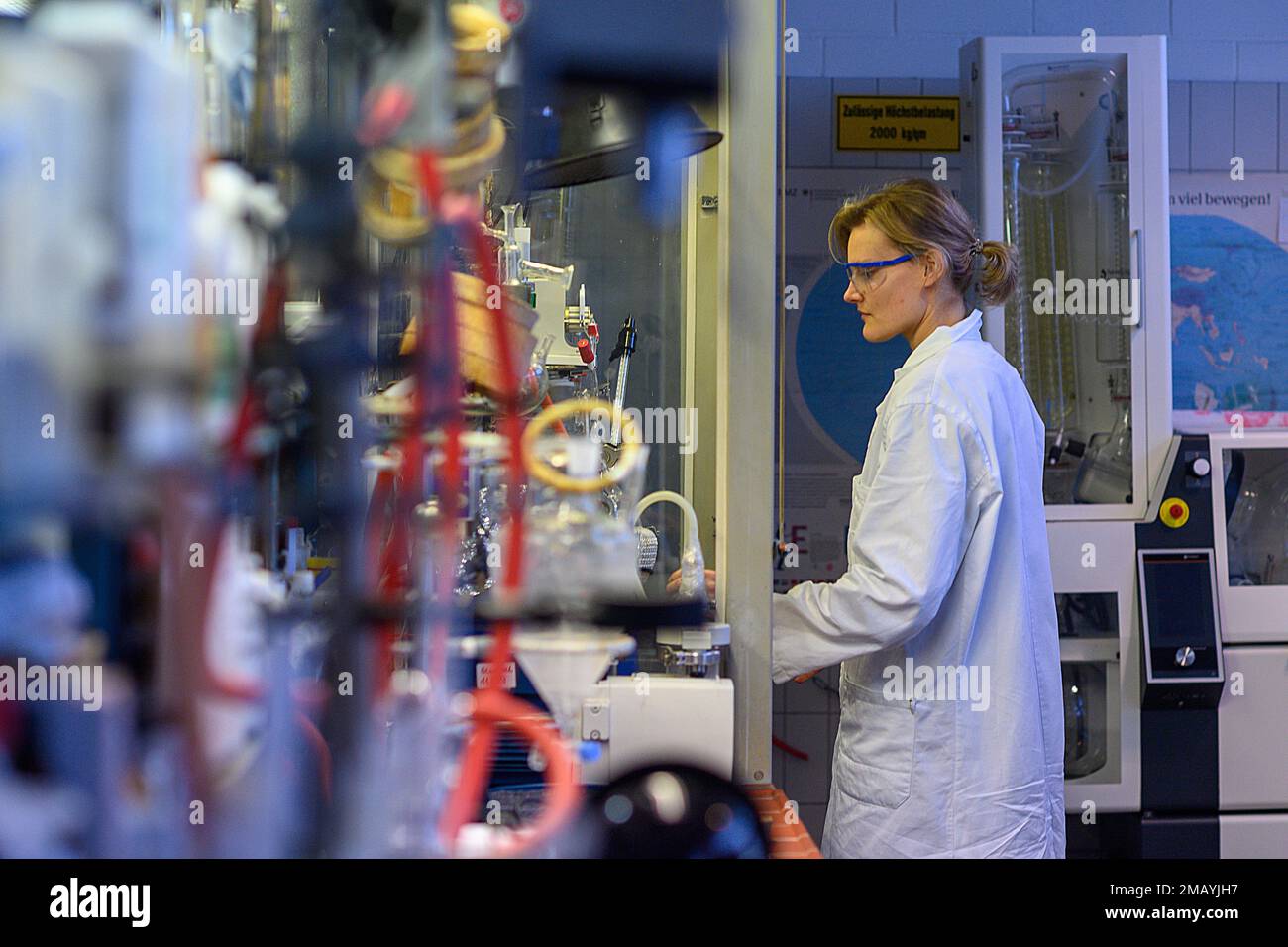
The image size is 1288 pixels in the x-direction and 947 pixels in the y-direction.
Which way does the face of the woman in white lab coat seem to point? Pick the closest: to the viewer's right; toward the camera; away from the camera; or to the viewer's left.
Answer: to the viewer's left

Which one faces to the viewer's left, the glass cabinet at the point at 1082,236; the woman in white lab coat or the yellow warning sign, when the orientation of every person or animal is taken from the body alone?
the woman in white lab coat

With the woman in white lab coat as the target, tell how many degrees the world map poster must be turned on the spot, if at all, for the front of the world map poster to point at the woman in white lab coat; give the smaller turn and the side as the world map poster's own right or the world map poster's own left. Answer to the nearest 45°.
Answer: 0° — it already faces them

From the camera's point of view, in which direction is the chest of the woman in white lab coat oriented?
to the viewer's left

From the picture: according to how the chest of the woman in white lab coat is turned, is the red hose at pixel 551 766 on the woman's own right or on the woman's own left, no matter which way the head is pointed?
on the woman's own left

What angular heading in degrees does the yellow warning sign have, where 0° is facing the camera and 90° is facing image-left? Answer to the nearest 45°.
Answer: approximately 0°

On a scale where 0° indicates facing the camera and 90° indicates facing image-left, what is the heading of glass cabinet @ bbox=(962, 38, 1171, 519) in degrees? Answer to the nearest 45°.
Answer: approximately 0°

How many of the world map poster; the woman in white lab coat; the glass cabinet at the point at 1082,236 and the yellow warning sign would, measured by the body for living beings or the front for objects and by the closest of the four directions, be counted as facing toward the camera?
3
